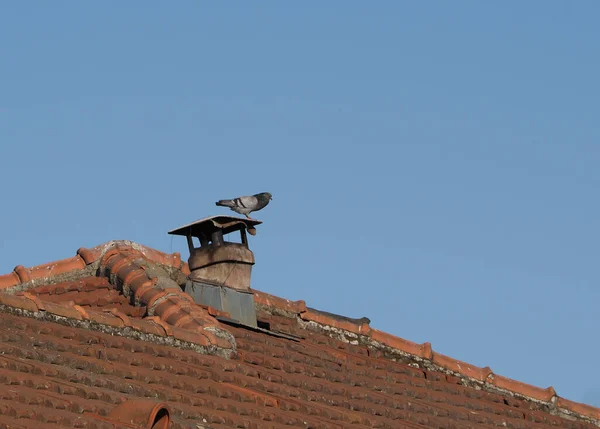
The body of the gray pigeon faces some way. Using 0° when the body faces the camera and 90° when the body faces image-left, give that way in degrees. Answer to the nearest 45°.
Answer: approximately 270°
